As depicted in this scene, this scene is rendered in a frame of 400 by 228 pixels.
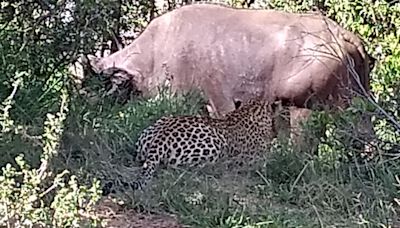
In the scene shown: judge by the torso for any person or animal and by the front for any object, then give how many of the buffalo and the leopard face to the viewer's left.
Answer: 1

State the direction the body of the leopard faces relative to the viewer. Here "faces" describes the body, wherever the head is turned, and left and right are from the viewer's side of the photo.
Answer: facing away from the viewer and to the right of the viewer

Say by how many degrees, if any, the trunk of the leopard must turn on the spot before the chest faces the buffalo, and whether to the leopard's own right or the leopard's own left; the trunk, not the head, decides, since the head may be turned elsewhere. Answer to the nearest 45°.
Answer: approximately 45° to the leopard's own left

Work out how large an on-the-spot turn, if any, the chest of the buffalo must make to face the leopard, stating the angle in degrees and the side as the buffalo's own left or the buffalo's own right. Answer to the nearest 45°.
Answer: approximately 90° to the buffalo's own left

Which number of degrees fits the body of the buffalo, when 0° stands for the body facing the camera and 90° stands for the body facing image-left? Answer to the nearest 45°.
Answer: approximately 90°
